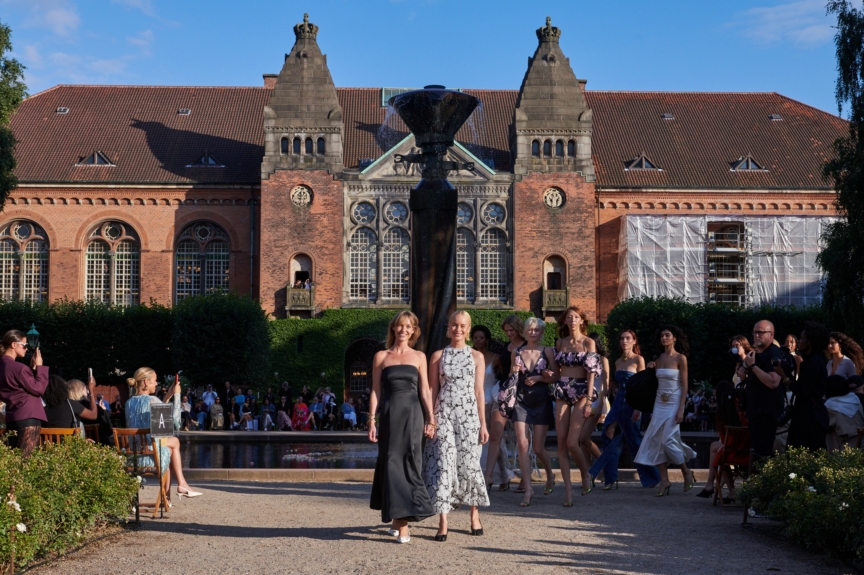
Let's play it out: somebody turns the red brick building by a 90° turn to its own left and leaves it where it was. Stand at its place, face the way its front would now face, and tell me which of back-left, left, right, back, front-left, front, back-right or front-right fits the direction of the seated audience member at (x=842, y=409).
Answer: right

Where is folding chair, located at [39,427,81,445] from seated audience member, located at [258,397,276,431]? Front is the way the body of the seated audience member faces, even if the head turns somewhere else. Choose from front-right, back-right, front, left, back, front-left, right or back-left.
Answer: front

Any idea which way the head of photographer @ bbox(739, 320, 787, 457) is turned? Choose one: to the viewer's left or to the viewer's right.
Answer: to the viewer's left

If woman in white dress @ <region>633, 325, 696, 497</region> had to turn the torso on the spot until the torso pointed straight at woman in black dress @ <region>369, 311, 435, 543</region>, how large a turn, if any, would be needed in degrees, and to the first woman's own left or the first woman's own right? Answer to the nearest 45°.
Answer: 0° — they already face them

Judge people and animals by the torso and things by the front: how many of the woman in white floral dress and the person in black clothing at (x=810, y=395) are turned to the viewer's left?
1

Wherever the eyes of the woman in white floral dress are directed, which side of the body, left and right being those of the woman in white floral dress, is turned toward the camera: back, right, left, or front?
front

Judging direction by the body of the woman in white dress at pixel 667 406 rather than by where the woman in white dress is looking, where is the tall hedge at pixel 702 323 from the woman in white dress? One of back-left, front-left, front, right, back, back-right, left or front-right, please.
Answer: back-right

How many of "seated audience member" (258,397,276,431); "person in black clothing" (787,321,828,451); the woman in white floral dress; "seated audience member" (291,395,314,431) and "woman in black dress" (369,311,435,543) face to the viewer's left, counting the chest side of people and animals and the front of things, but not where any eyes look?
1

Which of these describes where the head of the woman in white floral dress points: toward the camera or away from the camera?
toward the camera

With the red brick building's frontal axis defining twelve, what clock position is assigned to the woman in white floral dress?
The woman in white floral dress is roughly at 12 o'clock from the red brick building.

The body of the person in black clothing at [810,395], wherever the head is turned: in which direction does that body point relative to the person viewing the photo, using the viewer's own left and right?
facing to the left of the viewer

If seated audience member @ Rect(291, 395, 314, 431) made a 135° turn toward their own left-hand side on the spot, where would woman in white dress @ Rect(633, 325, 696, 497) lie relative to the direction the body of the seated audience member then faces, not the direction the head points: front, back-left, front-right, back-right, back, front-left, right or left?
back-right

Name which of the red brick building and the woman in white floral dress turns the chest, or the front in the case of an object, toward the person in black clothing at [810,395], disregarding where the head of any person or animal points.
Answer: the red brick building

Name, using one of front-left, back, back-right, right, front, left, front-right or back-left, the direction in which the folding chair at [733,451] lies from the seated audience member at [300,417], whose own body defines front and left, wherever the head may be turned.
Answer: front

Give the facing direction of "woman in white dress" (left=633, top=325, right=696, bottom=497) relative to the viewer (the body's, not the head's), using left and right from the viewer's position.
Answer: facing the viewer and to the left of the viewer

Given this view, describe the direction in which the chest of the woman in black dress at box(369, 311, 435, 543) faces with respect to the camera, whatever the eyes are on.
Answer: toward the camera

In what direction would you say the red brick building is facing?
toward the camera
